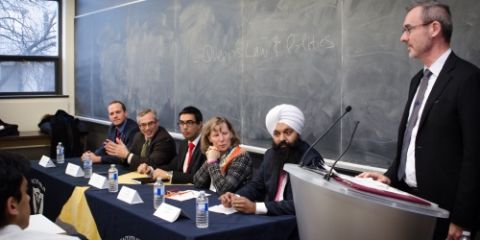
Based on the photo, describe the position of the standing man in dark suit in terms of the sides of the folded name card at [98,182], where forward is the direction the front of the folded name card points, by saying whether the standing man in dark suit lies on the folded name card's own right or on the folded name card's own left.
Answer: on the folded name card's own left

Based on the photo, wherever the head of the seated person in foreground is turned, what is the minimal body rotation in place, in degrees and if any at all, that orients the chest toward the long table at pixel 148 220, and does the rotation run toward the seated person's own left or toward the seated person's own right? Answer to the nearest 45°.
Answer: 0° — they already face it

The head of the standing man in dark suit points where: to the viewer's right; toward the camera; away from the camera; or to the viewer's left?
to the viewer's left

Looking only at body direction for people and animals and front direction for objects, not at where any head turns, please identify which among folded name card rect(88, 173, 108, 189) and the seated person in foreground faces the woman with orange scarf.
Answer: the seated person in foreground

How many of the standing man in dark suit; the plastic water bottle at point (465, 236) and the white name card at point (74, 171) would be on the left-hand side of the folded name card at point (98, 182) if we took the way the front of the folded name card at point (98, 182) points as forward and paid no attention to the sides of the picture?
2

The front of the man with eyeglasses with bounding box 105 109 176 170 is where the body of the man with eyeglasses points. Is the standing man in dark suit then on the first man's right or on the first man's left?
on the first man's left

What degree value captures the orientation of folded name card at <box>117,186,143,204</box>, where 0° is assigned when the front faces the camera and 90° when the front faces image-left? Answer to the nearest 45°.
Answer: approximately 45°

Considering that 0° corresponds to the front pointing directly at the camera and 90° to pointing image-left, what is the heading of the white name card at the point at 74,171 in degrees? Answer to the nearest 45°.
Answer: approximately 45°

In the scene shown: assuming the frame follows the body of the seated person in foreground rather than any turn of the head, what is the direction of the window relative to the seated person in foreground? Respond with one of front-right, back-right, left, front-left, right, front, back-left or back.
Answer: front-left

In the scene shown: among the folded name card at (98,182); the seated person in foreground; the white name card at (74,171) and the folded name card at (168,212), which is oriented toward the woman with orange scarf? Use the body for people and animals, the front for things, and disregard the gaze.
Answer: the seated person in foreground
